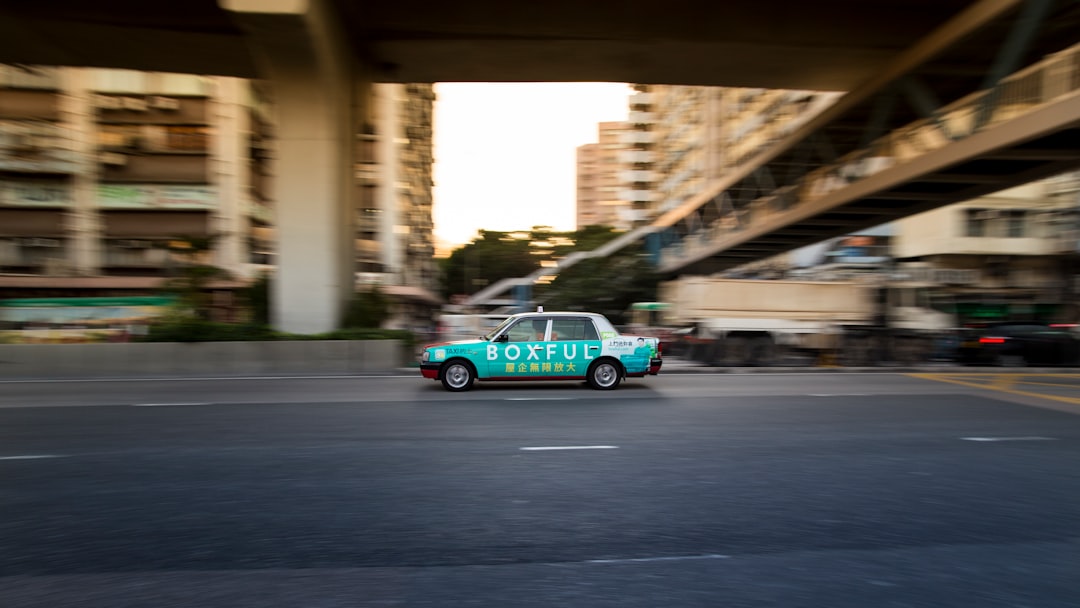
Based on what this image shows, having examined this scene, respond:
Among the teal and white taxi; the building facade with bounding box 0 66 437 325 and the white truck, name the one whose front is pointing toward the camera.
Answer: the building facade

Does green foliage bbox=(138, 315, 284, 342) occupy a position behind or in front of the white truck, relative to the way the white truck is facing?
behind

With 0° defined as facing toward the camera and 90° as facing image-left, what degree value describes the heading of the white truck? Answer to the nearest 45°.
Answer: approximately 270°

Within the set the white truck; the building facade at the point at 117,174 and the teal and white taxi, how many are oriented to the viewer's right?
1

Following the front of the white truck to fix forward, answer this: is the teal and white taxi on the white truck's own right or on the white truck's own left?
on the white truck's own right

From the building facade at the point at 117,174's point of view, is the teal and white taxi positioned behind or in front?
in front

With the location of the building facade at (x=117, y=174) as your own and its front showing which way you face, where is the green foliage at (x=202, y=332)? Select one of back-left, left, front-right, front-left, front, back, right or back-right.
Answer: front

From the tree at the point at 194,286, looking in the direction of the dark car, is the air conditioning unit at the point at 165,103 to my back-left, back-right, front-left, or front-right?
back-left

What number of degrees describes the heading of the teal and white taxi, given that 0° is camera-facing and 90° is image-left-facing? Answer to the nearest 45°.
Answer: approximately 90°

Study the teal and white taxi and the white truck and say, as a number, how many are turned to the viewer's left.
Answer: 1

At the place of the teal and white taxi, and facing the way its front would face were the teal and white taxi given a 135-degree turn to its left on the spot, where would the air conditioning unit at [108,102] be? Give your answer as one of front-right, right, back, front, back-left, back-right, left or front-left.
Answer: back

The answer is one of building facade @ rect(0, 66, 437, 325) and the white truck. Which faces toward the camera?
the building facade

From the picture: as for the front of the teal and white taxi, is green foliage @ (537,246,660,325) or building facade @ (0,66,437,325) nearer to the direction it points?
the building facade

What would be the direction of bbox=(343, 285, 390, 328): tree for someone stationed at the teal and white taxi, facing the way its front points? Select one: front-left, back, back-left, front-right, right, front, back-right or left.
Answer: front-right

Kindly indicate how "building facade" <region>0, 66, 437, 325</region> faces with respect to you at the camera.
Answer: facing the viewer

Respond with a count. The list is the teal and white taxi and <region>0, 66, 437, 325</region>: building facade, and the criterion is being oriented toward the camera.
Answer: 1
